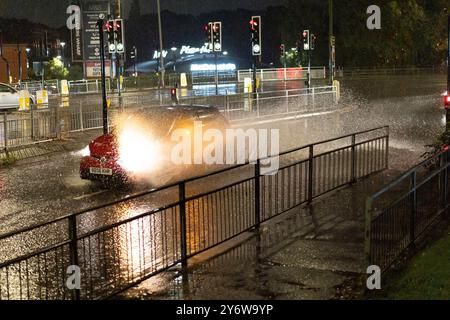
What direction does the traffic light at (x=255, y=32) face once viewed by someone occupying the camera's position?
facing the viewer

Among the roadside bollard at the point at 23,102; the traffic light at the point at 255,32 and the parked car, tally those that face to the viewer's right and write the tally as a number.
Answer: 1

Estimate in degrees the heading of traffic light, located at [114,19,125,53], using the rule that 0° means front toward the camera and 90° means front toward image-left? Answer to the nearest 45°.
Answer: approximately 0°

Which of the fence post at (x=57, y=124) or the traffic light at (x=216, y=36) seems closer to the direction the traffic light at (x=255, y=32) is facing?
the fence post

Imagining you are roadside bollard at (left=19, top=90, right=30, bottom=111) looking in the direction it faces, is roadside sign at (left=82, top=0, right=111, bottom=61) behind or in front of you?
behind

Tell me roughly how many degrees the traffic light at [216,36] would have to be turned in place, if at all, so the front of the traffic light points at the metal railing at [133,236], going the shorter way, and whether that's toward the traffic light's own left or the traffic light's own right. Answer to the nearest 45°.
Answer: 0° — it already faces it

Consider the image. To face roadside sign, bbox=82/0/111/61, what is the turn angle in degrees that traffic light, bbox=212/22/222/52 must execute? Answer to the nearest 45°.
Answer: approximately 90° to its right

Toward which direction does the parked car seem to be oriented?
to the viewer's right

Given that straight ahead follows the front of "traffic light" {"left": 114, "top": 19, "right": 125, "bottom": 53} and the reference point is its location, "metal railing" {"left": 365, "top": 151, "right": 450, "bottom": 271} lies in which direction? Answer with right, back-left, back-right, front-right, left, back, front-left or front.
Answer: front

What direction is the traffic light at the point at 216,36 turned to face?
toward the camera

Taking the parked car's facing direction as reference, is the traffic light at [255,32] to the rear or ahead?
ahead

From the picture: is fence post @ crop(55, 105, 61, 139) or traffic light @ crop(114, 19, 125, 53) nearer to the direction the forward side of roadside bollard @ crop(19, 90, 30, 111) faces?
the fence post

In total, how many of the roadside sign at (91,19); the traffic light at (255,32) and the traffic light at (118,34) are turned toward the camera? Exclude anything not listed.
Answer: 3

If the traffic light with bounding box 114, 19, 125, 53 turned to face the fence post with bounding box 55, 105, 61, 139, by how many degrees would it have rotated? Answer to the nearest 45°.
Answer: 0° — it already faces it
